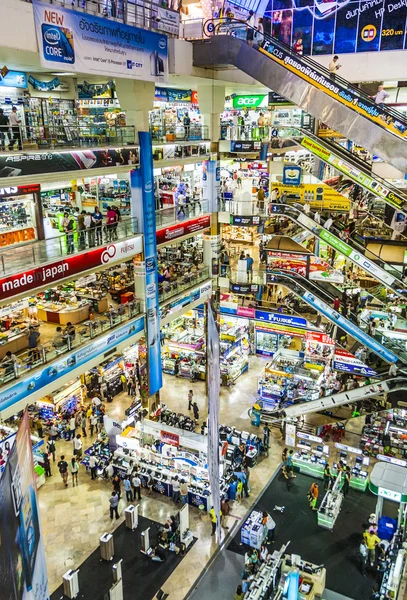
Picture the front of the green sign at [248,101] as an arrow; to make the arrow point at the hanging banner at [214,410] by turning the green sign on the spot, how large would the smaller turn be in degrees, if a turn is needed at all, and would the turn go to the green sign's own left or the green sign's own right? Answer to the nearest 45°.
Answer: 0° — it already faces it

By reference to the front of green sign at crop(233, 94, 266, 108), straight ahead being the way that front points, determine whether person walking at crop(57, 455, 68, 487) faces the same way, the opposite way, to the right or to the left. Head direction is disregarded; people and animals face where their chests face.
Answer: the opposite way

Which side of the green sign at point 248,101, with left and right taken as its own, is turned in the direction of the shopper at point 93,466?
front

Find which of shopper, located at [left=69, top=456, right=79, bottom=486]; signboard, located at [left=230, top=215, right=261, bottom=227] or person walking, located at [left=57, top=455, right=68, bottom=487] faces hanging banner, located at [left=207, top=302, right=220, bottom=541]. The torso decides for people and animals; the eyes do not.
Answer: the signboard

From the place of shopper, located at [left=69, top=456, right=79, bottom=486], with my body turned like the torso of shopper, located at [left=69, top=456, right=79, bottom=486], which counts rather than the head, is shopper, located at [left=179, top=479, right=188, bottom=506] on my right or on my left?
on my right

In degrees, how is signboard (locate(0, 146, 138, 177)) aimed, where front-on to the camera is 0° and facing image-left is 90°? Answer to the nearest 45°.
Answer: approximately 315°

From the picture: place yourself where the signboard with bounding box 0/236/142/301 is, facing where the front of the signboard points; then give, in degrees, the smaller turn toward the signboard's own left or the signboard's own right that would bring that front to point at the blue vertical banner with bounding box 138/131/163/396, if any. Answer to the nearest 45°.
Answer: approximately 90° to the signboard's own left

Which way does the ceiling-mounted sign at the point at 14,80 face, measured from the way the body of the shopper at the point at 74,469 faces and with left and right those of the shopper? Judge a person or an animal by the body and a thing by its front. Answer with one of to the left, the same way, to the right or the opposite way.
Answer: the opposite way

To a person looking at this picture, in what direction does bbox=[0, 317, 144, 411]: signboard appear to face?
facing the viewer and to the right of the viewer

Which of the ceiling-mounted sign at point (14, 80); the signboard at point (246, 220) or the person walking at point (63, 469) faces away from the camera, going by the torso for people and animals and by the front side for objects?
the person walking

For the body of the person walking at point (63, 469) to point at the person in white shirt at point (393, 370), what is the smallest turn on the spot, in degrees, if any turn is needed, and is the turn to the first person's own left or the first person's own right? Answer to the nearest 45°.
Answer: approximately 90° to the first person's own right

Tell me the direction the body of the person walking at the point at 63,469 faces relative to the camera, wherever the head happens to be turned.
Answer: away from the camera

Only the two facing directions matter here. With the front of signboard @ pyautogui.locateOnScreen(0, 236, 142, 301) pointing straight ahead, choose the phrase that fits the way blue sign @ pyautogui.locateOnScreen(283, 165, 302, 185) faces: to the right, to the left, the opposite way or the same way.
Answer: to the right

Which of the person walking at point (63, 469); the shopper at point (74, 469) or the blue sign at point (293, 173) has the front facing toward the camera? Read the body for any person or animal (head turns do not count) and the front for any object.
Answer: the blue sign
